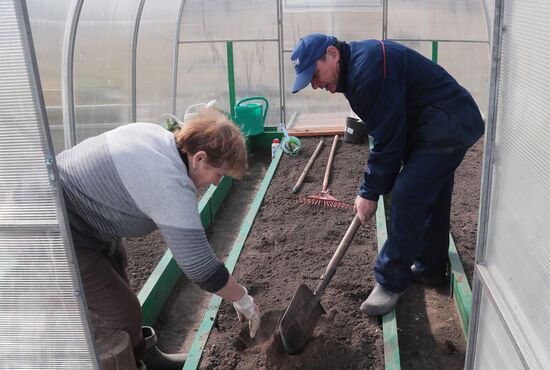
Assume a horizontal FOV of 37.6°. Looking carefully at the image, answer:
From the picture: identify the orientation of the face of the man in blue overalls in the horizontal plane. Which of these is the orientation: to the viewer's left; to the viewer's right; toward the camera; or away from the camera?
to the viewer's left

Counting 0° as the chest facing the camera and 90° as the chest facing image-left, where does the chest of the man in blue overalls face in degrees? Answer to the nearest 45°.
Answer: approximately 90°

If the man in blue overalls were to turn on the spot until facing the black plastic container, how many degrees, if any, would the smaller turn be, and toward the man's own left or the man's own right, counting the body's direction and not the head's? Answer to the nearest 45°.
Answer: approximately 90° to the man's own right

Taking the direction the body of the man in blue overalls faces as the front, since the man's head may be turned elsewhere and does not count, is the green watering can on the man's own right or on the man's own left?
on the man's own right

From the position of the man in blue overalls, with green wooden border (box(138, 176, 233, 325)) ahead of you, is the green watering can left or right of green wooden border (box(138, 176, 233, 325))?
right
